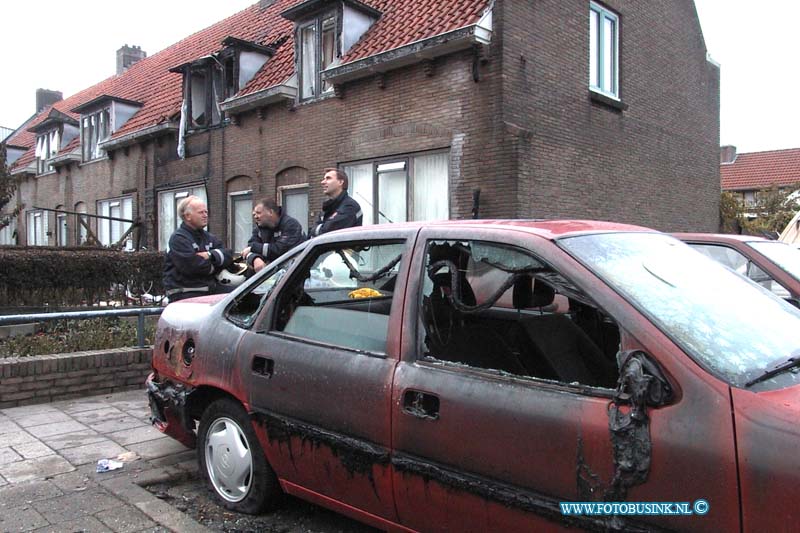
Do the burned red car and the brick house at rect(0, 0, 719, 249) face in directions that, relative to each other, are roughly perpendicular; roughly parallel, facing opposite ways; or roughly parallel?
roughly perpendicular

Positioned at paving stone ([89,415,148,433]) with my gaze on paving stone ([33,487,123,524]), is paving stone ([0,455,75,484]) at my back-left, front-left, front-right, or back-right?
front-right

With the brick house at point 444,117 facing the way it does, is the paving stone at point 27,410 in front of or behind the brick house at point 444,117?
in front

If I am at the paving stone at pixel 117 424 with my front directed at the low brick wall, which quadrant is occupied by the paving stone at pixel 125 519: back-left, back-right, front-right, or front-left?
back-left

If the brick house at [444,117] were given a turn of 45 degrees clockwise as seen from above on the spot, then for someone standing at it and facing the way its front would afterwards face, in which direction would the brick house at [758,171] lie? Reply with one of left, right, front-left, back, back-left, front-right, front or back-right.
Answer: back-right

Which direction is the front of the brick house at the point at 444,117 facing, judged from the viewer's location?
facing the viewer and to the left of the viewer

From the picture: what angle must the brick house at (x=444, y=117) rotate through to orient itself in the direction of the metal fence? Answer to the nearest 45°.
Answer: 0° — it already faces it

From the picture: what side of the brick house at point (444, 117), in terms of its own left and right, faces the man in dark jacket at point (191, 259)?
front

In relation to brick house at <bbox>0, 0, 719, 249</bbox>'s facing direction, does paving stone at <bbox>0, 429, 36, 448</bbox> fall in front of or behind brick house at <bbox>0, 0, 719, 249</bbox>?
in front
